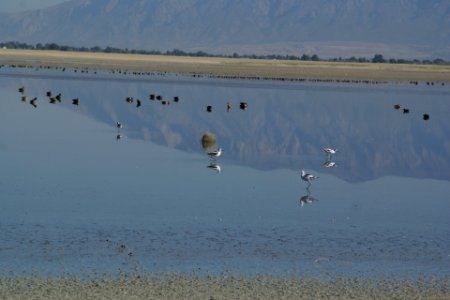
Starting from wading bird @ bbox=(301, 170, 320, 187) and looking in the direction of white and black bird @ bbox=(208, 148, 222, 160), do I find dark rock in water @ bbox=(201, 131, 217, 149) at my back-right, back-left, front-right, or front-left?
front-right

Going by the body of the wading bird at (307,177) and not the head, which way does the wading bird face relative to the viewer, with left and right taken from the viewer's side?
facing to the left of the viewer

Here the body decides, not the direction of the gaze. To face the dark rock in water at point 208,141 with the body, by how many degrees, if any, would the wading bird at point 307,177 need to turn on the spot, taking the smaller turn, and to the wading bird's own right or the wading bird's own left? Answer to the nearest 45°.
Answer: approximately 45° to the wading bird's own right
